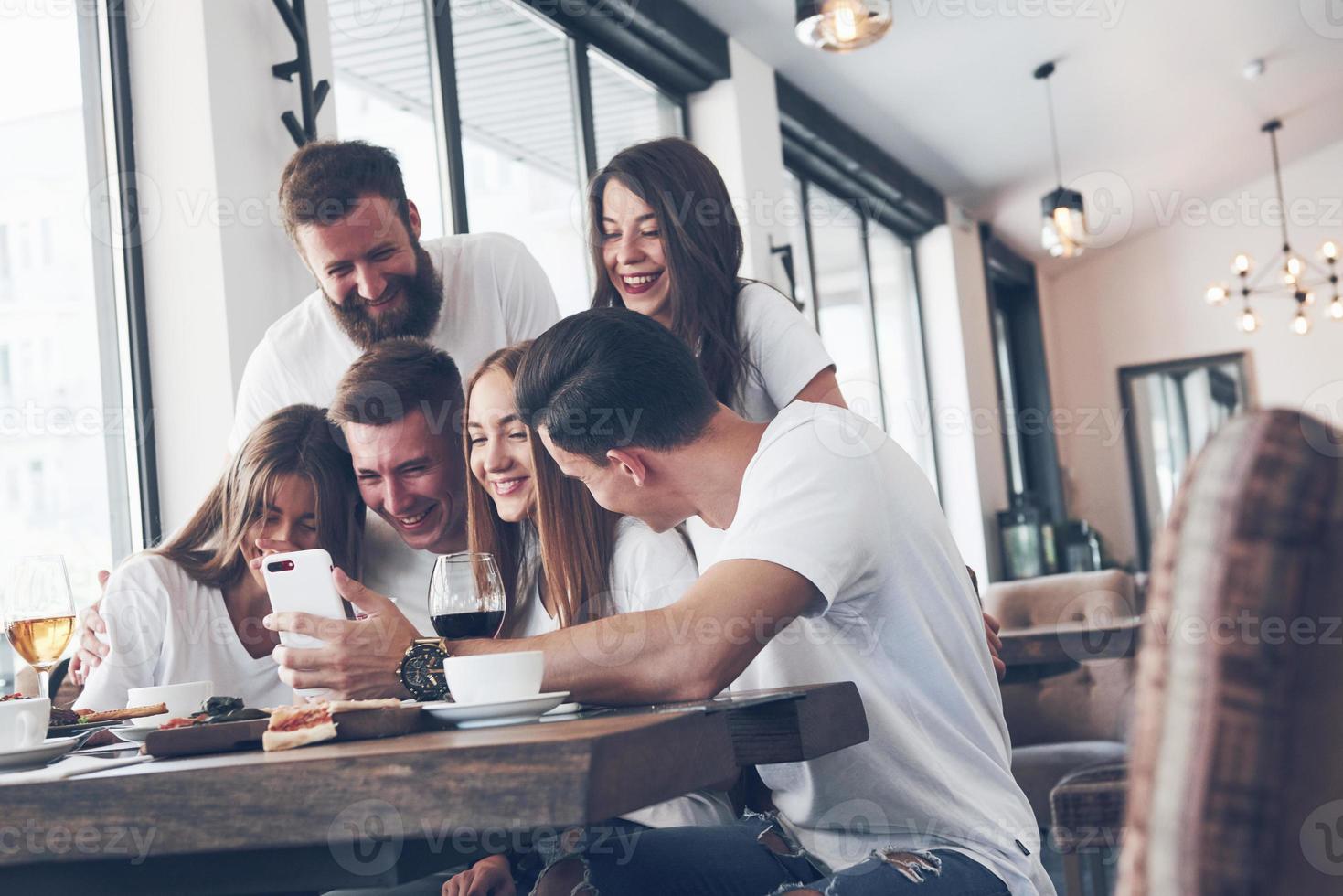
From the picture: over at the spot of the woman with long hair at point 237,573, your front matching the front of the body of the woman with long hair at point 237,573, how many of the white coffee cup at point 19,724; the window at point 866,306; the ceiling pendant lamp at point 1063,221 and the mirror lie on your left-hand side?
3

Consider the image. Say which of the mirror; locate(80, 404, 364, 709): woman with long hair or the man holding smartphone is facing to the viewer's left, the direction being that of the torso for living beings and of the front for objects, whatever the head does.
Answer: the man holding smartphone

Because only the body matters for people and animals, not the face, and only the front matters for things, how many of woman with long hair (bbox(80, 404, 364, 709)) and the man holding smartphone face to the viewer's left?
1

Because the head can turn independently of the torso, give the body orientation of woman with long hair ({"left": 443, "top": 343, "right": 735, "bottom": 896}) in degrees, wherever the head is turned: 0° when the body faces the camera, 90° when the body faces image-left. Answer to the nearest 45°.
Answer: approximately 45°

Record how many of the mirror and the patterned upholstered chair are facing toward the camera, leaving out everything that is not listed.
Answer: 1

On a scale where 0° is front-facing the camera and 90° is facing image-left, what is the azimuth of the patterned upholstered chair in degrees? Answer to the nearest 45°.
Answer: approximately 135°

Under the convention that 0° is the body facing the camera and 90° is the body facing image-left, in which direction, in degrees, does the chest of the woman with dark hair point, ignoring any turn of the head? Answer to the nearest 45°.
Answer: approximately 45°

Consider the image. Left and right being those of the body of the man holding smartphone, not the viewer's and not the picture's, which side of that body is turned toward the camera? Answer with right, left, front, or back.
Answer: left
